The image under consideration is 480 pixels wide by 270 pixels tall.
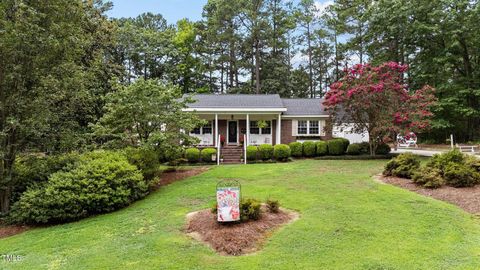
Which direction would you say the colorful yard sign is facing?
toward the camera

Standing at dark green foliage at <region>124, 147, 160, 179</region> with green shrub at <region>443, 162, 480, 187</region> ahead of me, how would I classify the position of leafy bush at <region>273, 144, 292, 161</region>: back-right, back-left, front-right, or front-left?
front-left

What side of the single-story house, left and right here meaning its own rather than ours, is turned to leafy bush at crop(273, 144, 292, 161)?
front

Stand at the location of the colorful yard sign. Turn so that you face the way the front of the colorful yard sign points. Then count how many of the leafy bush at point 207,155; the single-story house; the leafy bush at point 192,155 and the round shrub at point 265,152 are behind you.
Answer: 4

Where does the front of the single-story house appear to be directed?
toward the camera

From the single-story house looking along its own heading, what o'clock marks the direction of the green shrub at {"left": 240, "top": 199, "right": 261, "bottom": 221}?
The green shrub is roughly at 12 o'clock from the single-story house.

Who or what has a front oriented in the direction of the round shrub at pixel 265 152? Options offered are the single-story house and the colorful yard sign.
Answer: the single-story house

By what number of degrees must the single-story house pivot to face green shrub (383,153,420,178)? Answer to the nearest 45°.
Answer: approximately 45° to its left

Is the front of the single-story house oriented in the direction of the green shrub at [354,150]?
no

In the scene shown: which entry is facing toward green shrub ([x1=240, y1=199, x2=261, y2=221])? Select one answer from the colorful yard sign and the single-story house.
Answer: the single-story house

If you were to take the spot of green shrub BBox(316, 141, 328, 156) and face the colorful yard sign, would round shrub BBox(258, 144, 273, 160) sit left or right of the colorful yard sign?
right

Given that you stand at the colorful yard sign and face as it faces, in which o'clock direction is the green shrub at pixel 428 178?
The green shrub is roughly at 8 o'clock from the colorful yard sign.

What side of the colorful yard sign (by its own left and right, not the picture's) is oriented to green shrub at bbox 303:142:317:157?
back

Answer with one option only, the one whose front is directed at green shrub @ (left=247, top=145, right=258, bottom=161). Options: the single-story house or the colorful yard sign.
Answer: the single-story house

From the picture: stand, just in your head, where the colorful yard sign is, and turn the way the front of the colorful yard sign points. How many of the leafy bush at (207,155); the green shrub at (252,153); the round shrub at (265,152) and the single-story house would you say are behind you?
4

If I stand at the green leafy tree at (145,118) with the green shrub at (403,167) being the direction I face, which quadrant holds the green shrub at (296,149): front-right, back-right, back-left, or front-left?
front-left

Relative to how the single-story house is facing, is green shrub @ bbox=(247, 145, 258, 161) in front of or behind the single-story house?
in front

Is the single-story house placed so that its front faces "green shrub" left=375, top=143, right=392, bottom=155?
no

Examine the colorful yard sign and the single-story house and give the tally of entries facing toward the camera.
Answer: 2

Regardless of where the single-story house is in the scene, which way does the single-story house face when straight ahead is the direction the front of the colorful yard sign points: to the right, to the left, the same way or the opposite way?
the same way
